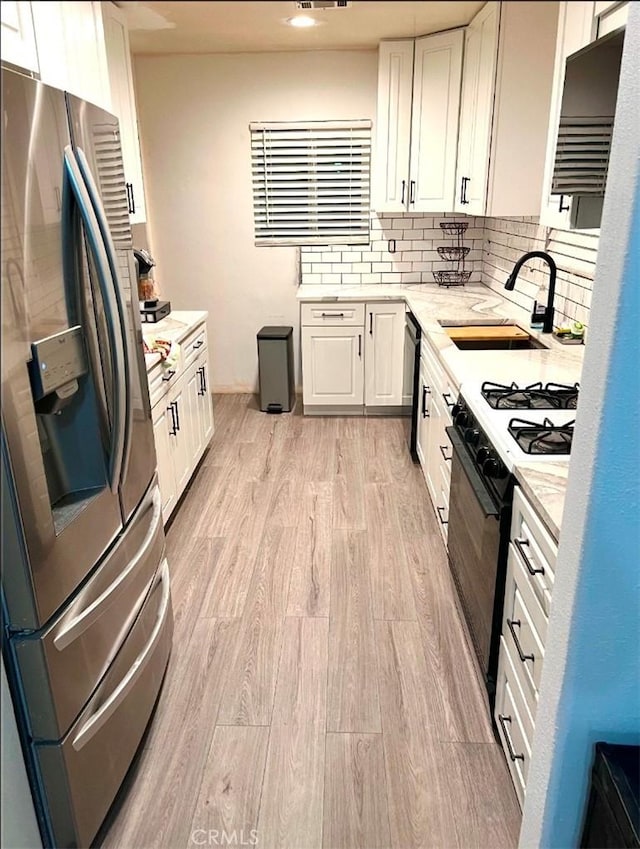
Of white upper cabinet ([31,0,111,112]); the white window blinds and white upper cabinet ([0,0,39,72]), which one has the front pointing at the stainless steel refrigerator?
the white window blinds

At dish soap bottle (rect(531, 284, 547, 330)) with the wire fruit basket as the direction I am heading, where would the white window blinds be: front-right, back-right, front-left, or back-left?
front-left

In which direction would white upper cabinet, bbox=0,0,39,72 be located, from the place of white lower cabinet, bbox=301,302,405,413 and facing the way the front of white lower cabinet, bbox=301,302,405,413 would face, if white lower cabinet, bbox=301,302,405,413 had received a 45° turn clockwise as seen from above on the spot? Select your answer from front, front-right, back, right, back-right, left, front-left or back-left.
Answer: front-left

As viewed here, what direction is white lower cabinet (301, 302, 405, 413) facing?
toward the camera

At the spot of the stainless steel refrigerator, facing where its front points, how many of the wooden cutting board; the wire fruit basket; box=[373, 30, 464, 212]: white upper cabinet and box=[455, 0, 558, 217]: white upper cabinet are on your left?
4

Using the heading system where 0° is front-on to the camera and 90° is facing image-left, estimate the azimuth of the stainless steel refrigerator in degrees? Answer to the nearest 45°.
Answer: approximately 315°

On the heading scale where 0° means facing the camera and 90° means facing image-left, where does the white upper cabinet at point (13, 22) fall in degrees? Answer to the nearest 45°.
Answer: approximately 315°

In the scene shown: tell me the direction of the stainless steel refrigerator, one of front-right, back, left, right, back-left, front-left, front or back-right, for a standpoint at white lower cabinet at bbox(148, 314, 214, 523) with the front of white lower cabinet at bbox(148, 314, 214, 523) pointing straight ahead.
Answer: right

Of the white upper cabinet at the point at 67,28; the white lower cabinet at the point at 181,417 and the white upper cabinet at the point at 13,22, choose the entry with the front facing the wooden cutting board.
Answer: the white lower cabinet

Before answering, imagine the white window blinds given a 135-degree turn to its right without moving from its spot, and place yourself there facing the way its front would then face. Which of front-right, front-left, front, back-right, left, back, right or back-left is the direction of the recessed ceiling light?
back-left

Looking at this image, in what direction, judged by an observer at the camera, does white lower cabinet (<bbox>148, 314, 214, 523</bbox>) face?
facing to the right of the viewer

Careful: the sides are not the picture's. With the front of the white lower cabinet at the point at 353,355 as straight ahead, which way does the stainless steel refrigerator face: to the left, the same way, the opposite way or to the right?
to the left

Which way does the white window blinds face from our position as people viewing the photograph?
facing the viewer

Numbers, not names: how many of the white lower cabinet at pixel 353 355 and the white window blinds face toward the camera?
2

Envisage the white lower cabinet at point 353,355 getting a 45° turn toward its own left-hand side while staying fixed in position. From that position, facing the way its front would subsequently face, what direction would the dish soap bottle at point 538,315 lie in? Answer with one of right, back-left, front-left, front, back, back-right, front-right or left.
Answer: front

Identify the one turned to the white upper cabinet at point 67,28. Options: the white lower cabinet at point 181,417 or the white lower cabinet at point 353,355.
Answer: the white lower cabinet at point 353,355

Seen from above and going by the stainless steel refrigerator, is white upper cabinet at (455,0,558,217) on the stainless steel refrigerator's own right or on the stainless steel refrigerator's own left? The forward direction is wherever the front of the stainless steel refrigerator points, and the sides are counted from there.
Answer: on the stainless steel refrigerator's own left
